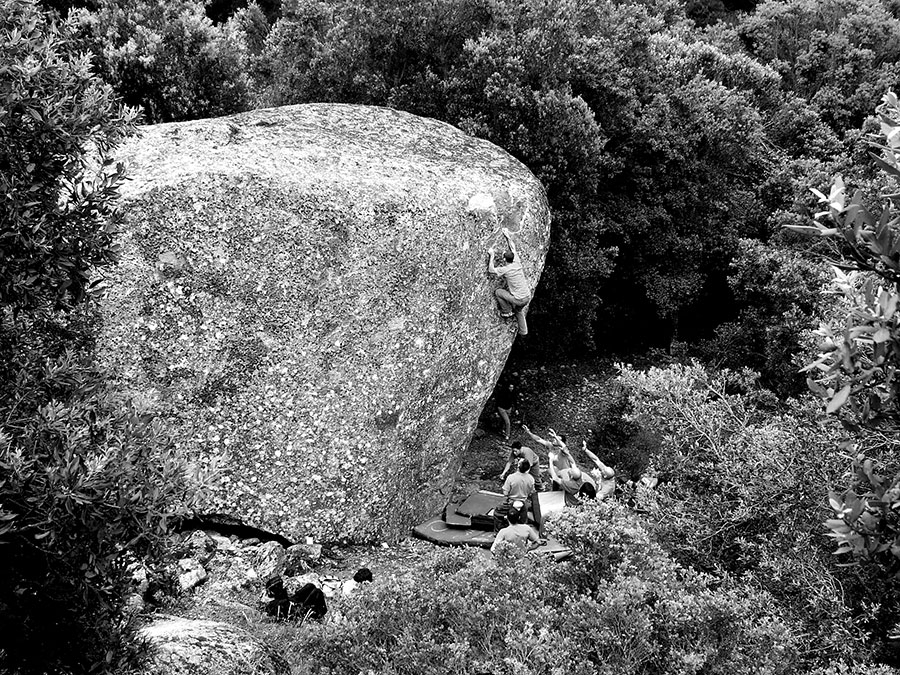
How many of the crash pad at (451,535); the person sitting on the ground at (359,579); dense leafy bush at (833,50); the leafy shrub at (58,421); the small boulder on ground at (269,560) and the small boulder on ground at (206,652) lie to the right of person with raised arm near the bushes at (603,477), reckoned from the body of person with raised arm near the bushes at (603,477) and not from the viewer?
1

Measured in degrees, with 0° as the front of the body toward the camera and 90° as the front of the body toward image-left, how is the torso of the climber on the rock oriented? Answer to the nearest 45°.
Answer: approximately 135°

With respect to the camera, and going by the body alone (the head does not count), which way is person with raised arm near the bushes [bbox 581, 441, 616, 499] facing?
to the viewer's left

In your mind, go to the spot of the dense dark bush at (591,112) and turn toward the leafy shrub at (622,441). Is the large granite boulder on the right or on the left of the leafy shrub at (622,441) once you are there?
right

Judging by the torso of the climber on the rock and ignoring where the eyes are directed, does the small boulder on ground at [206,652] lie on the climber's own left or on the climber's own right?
on the climber's own left

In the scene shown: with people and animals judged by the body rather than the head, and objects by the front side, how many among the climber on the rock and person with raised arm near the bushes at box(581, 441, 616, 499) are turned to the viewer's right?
0

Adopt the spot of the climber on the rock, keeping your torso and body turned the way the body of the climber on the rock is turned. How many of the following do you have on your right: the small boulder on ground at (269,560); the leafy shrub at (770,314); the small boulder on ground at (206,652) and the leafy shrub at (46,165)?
1

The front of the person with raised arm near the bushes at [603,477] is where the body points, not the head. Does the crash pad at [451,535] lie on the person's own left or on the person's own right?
on the person's own left

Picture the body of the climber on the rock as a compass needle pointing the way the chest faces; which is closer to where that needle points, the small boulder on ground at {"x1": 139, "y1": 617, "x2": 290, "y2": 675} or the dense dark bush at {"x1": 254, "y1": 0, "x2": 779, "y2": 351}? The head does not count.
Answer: the dense dark bush

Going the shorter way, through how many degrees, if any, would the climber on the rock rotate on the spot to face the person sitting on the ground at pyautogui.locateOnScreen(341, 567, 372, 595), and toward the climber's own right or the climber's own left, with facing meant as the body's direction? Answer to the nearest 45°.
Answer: approximately 135° to the climber's own left
